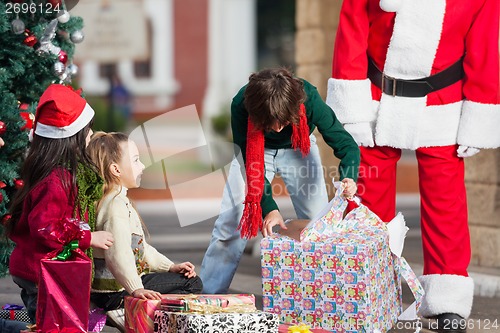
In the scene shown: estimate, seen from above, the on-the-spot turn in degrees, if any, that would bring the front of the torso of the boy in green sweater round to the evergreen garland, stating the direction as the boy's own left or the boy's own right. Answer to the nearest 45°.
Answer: approximately 45° to the boy's own right

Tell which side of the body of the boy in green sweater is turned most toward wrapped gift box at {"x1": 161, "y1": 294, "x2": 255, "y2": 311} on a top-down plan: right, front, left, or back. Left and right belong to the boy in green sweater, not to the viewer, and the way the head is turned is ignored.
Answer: front

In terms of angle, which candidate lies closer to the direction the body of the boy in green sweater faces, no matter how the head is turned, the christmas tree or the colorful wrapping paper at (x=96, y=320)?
the colorful wrapping paper

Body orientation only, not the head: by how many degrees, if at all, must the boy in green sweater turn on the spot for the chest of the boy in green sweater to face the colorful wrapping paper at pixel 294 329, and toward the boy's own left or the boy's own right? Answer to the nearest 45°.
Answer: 0° — they already face it

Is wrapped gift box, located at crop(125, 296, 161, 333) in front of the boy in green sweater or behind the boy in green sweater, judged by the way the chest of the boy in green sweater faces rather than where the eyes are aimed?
in front

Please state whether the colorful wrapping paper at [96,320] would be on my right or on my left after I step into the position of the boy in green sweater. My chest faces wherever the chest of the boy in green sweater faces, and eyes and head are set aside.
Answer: on my right

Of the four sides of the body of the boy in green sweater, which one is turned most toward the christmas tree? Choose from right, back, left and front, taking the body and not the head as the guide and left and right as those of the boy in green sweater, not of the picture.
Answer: right

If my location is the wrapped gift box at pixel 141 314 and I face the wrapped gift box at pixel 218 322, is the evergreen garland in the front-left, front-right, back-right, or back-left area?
back-left

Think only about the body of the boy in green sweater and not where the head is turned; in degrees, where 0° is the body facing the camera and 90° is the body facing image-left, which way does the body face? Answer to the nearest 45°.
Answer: approximately 0°

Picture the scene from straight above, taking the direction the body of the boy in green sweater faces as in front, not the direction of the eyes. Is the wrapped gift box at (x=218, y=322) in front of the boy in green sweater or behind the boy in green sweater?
in front
